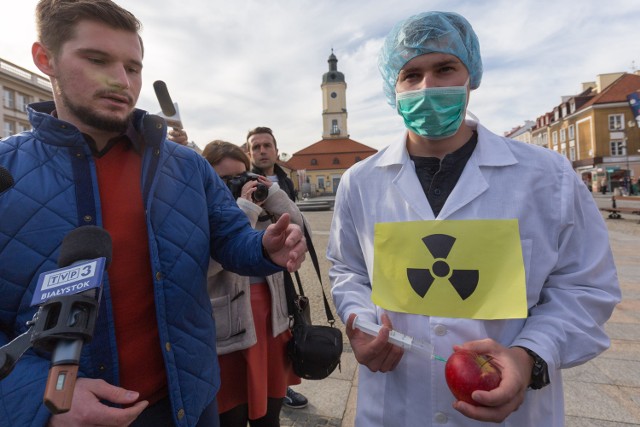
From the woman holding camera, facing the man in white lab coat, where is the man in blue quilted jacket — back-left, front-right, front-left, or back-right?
front-right

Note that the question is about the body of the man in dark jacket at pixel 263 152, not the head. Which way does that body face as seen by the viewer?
toward the camera

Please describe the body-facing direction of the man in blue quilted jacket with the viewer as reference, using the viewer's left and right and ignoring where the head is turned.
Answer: facing the viewer and to the right of the viewer

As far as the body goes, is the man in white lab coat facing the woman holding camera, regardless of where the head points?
no

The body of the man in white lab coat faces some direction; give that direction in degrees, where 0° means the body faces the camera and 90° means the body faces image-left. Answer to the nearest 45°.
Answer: approximately 0°

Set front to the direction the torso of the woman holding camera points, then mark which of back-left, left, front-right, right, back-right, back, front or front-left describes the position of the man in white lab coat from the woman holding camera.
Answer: front

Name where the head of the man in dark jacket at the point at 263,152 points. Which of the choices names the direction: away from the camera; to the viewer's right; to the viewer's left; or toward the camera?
toward the camera

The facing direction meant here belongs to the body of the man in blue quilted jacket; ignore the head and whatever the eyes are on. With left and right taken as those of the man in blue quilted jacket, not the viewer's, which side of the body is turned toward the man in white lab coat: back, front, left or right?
front

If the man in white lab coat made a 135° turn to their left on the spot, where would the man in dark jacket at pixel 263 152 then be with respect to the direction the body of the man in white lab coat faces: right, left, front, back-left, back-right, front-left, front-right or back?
left

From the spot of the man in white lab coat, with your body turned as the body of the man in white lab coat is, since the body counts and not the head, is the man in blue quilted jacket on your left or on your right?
on your right
